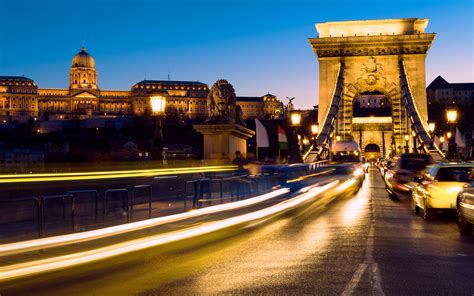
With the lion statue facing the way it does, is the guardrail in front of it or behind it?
in front

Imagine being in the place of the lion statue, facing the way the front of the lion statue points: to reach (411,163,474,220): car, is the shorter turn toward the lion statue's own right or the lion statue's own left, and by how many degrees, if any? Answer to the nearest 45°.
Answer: approximately 45° to the lion statue's own left

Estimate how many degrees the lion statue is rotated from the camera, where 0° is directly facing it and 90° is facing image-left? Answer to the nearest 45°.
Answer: approximately 0°

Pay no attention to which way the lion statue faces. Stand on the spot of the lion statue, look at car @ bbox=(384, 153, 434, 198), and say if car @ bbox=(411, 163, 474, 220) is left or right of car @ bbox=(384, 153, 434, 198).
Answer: right

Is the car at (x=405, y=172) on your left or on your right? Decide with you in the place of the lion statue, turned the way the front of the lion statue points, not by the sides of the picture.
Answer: on your left
